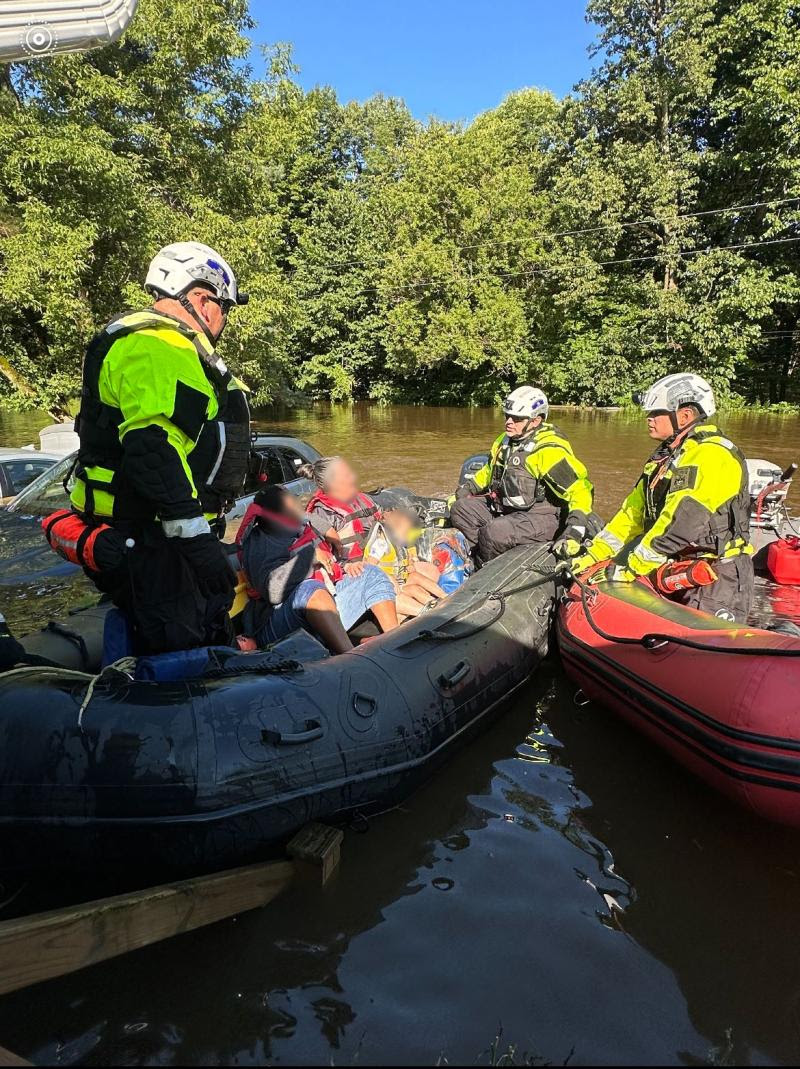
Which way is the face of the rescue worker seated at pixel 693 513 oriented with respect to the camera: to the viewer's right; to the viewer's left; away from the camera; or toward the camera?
to the viewer's left

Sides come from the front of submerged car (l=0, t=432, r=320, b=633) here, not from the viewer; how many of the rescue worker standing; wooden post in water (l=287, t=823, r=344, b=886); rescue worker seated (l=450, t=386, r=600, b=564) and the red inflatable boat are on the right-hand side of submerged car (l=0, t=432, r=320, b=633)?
0

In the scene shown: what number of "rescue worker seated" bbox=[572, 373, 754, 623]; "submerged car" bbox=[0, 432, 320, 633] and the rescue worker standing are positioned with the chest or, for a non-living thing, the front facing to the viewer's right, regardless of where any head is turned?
1

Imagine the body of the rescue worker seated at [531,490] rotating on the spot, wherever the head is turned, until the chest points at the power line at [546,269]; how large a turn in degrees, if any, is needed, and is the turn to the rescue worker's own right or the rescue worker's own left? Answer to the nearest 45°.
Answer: approximately 135° to the rescue worker's own right

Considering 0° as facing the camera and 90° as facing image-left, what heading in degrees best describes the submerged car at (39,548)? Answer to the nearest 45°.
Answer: approximately 45°

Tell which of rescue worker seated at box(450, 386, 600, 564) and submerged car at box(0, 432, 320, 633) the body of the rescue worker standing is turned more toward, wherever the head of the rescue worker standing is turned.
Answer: the rescue worker seated

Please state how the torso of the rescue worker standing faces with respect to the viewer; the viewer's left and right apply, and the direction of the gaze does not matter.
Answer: facing to the right of the viewer

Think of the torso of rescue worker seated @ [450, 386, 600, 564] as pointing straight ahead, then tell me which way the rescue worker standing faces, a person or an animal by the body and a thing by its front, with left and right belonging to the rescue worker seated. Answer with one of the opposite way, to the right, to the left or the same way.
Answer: the opposite way

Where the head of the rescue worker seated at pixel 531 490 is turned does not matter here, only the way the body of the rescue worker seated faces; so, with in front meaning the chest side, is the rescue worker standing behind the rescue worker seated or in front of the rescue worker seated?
in front

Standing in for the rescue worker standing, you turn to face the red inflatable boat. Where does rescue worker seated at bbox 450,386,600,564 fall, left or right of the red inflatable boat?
left

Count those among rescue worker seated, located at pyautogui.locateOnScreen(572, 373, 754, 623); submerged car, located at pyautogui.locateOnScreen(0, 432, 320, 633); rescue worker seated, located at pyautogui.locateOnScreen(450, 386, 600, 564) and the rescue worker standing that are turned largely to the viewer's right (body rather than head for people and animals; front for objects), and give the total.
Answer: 1

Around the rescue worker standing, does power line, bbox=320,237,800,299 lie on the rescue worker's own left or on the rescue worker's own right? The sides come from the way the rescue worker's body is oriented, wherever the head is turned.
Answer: on the rescue worker's own left

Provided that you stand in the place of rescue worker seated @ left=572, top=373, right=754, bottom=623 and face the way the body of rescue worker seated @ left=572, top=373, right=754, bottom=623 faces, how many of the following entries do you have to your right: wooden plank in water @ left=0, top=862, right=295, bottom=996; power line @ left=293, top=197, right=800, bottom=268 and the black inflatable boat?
1

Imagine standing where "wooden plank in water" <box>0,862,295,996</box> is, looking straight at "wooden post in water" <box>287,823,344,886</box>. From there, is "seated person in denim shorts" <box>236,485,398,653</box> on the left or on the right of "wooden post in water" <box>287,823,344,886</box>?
left

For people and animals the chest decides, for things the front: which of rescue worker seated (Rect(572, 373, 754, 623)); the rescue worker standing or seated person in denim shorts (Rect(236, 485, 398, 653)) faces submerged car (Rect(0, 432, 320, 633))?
the rescue worker seated

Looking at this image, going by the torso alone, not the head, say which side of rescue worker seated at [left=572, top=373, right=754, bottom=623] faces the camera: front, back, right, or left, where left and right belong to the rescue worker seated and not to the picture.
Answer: left

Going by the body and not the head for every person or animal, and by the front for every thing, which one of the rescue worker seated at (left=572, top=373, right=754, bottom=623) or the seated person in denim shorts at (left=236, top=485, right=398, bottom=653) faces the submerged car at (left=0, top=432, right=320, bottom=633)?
the rescue worker seated
